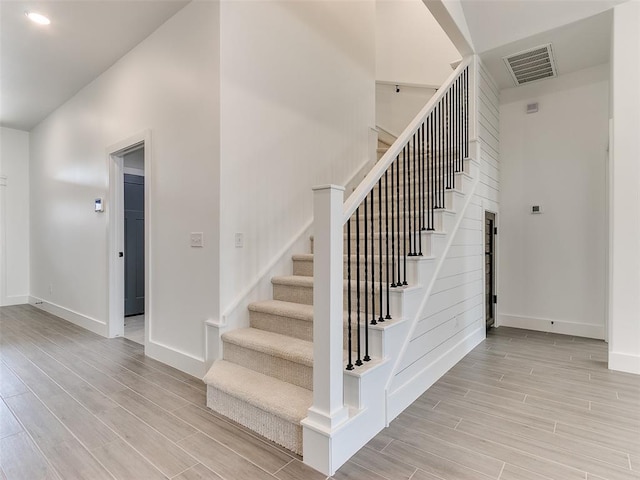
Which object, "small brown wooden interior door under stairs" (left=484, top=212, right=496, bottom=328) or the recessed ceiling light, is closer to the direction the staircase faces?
the recessed ceiling light

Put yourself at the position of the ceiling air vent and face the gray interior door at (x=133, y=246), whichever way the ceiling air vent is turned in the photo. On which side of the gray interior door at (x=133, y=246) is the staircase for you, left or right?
left

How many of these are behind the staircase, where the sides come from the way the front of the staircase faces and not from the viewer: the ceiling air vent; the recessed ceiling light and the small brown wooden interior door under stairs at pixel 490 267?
2

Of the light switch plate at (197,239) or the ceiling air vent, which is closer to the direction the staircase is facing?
the light switch plate

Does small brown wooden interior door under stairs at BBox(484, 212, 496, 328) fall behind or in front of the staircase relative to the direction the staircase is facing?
behind

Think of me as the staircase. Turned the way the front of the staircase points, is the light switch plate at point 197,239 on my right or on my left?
on my right

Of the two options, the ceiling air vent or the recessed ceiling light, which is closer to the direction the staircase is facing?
the recessed ceiling light

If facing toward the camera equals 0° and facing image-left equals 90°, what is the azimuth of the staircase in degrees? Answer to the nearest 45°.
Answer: approximately 45°

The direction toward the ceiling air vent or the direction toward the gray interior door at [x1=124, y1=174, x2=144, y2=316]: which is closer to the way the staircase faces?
the gray interior door

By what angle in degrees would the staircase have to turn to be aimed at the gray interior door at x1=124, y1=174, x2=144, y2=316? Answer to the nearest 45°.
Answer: approximately 90° to its right

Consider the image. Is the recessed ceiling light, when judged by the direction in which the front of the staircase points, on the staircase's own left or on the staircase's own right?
on the staircase's own right

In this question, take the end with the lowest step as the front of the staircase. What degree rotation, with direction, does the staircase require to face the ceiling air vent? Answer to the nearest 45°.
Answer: approximately 180°
